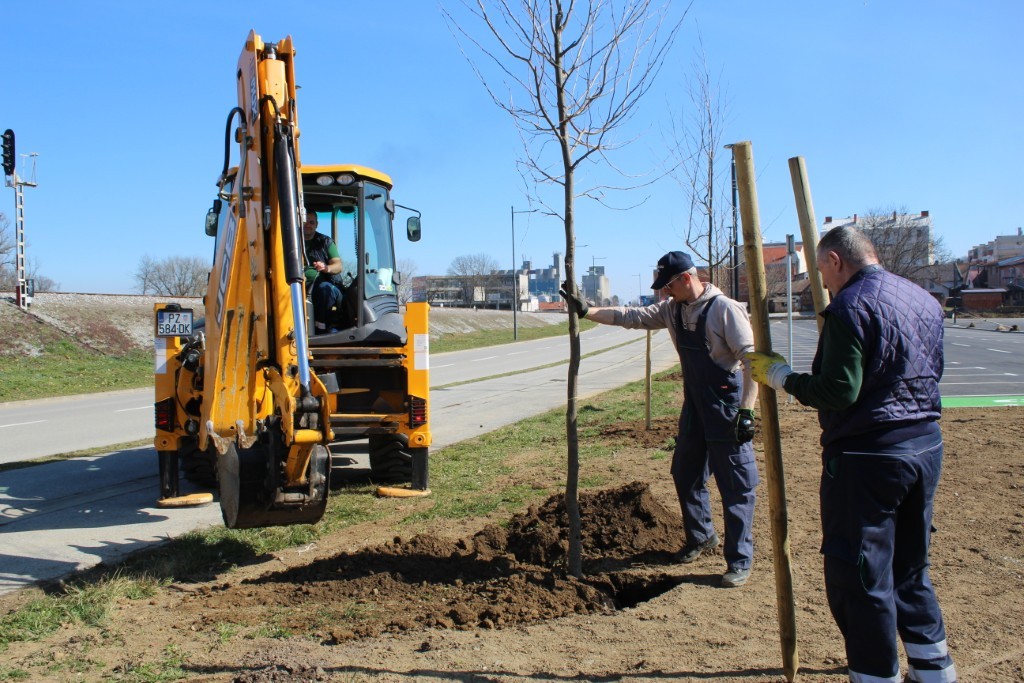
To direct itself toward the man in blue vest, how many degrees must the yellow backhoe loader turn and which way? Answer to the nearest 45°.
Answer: approximately 135° to its right

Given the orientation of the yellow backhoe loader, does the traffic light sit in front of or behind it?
in front

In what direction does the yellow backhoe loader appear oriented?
away from the camera

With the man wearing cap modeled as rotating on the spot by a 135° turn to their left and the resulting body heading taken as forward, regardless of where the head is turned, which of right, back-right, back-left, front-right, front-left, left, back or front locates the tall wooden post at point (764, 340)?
right

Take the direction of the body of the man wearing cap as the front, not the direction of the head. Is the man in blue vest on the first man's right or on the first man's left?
on the first man's left

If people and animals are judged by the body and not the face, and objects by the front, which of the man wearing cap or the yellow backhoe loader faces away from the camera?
the yellow backhoe loader

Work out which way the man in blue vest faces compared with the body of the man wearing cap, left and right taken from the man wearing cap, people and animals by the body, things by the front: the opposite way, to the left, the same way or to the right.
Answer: to the right

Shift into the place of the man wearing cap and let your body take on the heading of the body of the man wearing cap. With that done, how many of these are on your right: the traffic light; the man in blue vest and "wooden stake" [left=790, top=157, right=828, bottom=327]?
1

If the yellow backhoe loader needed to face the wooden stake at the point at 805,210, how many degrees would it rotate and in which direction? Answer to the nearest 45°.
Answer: approximately 135° to its right

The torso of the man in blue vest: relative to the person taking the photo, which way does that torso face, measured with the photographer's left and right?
facing away from the viewer and to the left of the viewer

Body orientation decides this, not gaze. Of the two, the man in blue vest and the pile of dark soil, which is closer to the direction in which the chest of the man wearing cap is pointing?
the pile of dark soil

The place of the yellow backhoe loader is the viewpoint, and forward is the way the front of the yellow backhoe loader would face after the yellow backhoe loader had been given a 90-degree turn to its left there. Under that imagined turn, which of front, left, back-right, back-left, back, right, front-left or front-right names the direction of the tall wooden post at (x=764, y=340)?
back-left

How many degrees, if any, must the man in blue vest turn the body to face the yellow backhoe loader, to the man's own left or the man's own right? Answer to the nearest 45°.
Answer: approximately 45° to the man's own left

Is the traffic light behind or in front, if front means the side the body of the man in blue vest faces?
in front

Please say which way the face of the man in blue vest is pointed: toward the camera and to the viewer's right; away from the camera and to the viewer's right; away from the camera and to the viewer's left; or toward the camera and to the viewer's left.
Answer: away from the camera and to the viewer's left

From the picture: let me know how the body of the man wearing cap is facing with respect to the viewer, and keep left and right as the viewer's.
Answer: facing the viewer and to the left of the viewer

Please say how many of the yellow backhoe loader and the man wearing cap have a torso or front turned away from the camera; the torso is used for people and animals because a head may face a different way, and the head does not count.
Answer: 1
